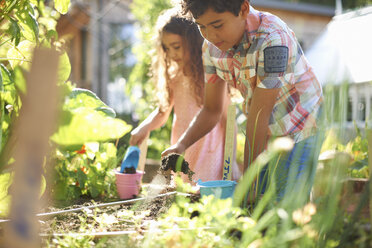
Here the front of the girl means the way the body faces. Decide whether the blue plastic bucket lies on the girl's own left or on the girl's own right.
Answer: on the girl's own left

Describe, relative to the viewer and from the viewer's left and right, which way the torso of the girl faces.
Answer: facing the viewer and to the left of the viewer

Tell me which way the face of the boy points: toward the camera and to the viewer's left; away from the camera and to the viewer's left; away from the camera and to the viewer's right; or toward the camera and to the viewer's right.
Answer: toward the camera and to the viewer's left

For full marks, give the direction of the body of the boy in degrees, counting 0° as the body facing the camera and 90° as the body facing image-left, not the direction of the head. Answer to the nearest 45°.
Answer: approximately 45°

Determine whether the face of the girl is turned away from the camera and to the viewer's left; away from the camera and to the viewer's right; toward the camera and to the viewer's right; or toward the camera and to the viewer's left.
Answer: toward the camera and to the viewer's left

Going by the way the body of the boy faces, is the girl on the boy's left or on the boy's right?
on the boy's right

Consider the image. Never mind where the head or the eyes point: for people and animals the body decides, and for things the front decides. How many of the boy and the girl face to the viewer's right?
0

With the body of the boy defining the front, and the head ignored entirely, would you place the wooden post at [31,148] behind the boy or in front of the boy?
in front

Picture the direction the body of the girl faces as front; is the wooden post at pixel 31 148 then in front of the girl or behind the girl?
in front

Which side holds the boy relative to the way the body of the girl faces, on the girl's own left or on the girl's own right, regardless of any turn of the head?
on the girl's own left

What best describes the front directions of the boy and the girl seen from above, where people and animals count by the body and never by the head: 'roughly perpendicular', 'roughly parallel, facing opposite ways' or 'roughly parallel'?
roughly parallel
